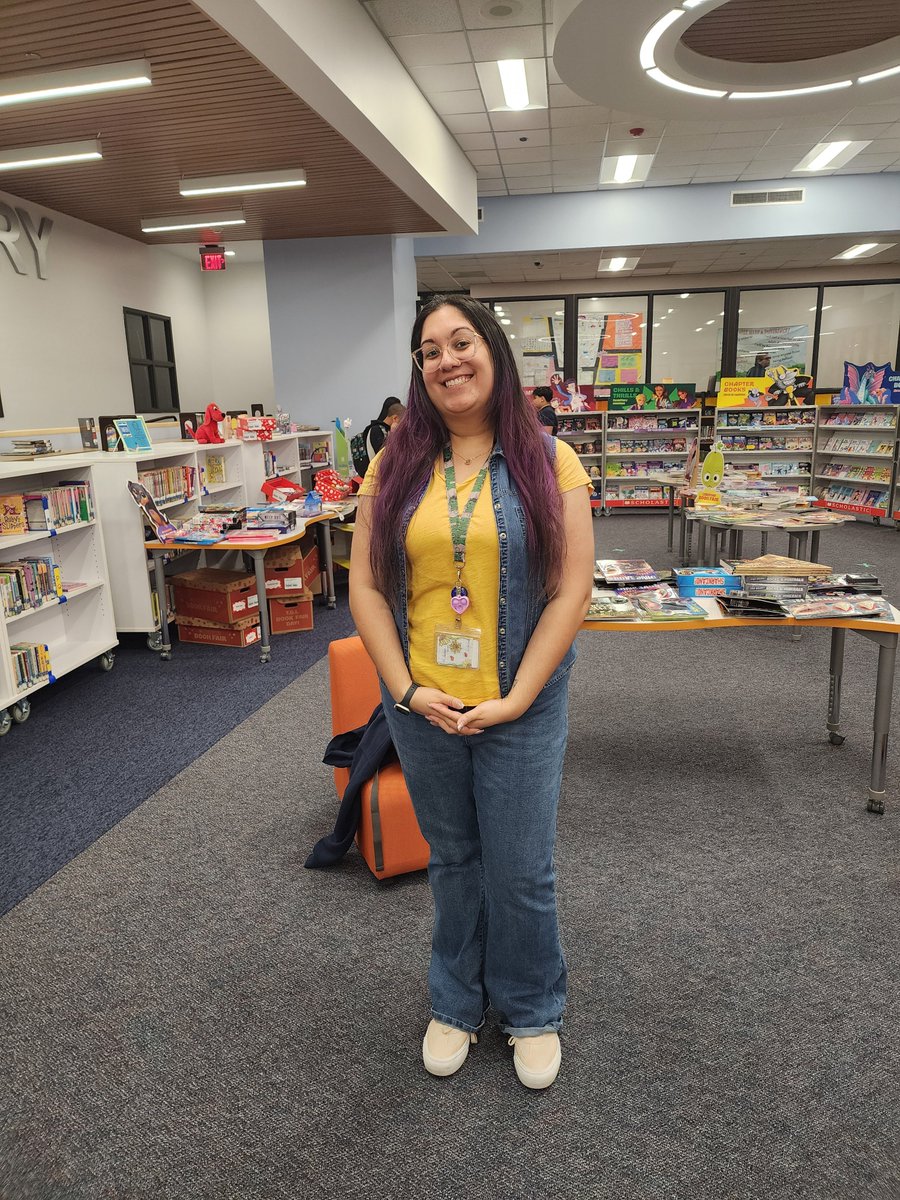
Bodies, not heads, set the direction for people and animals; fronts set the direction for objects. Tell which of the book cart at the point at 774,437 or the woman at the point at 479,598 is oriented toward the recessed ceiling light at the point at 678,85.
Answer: the book cart

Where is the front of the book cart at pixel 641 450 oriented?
toward the camera

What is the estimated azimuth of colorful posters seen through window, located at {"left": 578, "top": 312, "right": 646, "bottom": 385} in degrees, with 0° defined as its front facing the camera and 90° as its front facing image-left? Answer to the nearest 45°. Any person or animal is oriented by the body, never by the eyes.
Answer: approximately 0°

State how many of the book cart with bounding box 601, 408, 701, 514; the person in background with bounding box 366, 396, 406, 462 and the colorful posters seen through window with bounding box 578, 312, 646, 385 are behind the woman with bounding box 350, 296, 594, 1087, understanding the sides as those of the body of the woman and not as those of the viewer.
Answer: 3

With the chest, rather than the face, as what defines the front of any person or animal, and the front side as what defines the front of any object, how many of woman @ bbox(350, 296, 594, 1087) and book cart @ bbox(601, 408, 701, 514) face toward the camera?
2

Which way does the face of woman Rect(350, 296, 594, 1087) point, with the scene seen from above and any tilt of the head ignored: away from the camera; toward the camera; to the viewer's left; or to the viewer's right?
toward the camera

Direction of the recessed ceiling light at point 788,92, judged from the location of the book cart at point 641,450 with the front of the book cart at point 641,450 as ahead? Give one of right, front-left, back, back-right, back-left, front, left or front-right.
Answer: front

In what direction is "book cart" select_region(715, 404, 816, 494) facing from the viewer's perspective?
toward the camera

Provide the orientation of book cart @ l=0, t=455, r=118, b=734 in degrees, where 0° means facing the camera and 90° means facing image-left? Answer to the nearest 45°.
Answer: approximately 315°

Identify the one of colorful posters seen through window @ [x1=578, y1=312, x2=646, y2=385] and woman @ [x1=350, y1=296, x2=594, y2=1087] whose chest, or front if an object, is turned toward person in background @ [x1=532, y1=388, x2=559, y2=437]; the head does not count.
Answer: the colorful posters seen through window

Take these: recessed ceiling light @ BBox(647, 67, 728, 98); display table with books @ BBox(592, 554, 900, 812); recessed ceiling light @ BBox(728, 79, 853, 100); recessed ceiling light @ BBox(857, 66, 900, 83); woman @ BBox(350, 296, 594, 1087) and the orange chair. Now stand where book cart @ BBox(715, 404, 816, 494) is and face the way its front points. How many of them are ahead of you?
6

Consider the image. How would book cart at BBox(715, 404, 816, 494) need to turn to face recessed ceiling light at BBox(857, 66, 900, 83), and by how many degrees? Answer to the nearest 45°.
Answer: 0° — it already faces it

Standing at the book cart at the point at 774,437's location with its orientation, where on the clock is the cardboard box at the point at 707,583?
The cardboard box is roughly at 12 o'clock from the book cart.

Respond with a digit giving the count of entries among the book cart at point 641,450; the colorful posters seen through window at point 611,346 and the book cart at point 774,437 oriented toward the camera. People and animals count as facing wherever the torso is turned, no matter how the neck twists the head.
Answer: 3

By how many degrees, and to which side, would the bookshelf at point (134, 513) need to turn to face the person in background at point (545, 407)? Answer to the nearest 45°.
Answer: approximately 90° to its left

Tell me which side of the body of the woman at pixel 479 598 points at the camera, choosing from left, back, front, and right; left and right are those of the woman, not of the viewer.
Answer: front

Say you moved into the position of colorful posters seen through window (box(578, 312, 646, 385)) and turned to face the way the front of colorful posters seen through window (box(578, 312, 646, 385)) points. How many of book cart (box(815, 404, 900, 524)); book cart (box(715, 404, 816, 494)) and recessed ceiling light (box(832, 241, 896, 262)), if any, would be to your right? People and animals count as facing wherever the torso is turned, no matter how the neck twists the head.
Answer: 0

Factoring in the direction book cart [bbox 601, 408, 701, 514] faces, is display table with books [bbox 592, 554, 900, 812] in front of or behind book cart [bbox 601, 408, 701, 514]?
in front

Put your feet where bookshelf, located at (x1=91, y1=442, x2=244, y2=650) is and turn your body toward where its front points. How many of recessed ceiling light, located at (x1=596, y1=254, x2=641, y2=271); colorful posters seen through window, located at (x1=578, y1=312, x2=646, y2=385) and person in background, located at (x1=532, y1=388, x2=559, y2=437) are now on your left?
3

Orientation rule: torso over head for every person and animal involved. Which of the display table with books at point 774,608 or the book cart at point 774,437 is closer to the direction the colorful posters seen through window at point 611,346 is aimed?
the display table with books

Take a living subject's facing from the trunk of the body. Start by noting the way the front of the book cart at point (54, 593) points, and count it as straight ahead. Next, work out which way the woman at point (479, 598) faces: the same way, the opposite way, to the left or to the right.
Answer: to the right
